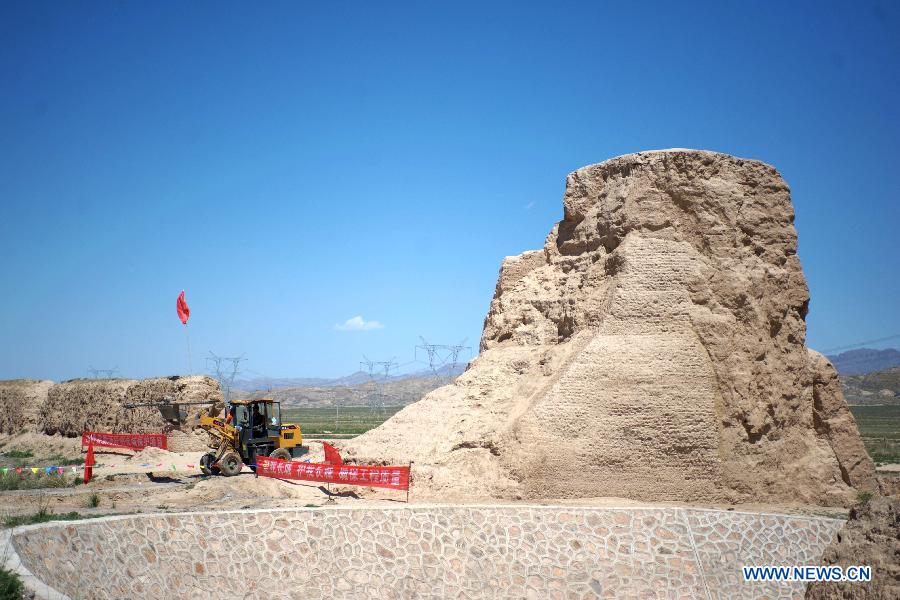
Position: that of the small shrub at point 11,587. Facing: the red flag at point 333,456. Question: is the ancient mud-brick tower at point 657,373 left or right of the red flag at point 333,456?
right

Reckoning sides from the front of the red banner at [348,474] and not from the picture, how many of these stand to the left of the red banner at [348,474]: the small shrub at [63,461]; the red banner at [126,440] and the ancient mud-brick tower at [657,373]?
1

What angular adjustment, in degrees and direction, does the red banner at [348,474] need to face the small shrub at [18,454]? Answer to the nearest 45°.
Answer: approximately 135° to its right

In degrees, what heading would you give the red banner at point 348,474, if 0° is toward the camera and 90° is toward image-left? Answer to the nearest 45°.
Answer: approximately 0°

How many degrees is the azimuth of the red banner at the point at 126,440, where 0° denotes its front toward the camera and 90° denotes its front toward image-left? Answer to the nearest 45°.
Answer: approximately 0°

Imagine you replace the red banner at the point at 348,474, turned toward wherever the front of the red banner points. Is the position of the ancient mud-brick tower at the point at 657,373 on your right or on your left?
on your left

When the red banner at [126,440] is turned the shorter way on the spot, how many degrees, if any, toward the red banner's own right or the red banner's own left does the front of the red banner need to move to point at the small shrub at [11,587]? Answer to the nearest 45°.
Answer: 0° — it already faces it

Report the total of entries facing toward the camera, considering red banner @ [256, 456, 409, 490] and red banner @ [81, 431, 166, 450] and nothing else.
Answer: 2

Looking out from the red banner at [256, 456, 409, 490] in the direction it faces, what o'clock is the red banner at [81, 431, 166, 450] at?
the red banner at [81, 431, 166, 450] is roughly at 5 o'clock from the red banner at [256, 456, 409, 490].
